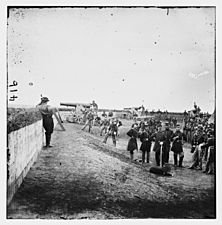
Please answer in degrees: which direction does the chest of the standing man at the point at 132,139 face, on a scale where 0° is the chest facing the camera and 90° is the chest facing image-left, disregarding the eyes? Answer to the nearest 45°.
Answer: approximately 45°

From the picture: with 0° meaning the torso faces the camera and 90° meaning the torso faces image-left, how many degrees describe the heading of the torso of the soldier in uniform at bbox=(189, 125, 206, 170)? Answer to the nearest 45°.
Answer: approximately 45°

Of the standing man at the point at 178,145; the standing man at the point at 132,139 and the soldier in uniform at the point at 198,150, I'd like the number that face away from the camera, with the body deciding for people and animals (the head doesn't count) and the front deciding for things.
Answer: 0

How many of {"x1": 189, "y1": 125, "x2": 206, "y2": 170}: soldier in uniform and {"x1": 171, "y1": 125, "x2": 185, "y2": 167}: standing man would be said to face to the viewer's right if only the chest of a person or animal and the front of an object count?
0

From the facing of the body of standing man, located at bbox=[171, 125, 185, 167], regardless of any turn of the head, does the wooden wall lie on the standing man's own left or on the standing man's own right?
on the standing man's own right

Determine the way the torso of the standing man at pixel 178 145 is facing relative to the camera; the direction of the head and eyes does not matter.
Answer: toward the camera
